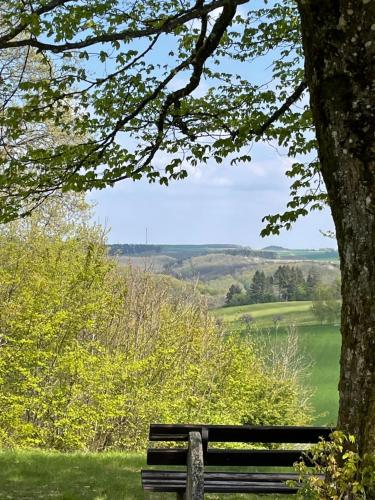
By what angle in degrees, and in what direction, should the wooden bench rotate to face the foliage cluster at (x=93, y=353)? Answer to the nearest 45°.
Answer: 0° — it already faces it

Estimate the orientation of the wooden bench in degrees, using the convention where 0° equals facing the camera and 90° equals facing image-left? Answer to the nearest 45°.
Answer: approximately 180°
